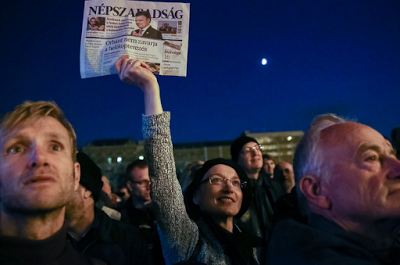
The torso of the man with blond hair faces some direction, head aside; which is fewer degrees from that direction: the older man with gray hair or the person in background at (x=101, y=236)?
the older man with gray hair

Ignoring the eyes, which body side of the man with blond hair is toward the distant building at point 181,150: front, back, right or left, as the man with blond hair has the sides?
back

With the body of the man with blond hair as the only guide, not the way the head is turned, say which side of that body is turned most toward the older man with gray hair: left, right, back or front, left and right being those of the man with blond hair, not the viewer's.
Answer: left

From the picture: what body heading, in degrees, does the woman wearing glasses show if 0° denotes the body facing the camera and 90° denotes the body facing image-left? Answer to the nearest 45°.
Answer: approximately 315°

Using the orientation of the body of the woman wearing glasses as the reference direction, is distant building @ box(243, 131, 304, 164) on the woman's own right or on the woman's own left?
on the woman's own left

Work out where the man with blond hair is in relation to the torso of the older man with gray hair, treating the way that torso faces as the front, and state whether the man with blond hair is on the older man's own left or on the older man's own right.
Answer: on the older man's own right
